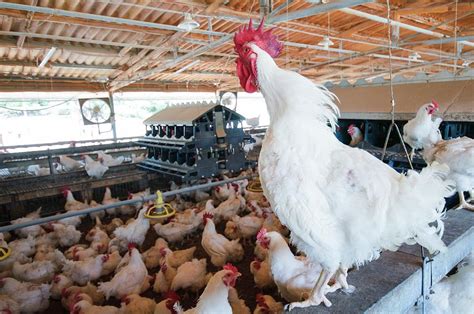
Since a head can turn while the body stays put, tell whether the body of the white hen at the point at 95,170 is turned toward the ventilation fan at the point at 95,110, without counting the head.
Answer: no

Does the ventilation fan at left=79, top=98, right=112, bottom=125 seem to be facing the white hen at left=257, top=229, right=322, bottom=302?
yes

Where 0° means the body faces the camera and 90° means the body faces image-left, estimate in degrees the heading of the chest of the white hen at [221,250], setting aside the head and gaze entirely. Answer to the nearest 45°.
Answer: approximately 90°

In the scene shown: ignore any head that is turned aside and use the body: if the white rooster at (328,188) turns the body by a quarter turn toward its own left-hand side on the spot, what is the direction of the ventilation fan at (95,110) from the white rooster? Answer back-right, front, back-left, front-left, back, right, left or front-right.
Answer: back-right

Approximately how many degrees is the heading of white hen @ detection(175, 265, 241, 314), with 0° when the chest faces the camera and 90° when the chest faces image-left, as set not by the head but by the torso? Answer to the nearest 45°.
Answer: approximately 270°

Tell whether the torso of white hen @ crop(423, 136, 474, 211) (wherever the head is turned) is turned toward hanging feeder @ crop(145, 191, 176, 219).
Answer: no

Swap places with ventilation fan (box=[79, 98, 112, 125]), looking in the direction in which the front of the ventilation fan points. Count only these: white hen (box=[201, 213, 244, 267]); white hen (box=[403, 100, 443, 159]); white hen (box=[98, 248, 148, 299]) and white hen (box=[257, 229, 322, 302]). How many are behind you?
0

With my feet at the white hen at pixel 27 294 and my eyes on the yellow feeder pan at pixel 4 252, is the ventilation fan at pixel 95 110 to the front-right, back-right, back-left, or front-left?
front-right

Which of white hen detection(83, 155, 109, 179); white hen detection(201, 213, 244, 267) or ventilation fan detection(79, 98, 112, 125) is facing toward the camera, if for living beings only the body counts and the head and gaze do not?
the ventilation fan

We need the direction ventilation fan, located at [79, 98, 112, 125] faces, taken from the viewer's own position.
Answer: facing the viewer

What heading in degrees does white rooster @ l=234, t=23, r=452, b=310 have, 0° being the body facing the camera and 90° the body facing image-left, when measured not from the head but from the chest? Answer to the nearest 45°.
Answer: approximately 90°

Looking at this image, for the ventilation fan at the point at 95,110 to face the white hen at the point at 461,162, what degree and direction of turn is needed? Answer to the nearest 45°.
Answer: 0° — it already faces it

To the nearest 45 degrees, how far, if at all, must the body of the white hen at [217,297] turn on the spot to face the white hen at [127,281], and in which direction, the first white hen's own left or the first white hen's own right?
approximately 135° to the first white hen's own left

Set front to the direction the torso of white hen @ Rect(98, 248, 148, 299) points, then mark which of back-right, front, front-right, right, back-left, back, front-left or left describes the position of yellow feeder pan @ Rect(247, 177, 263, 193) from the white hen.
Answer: front-left
